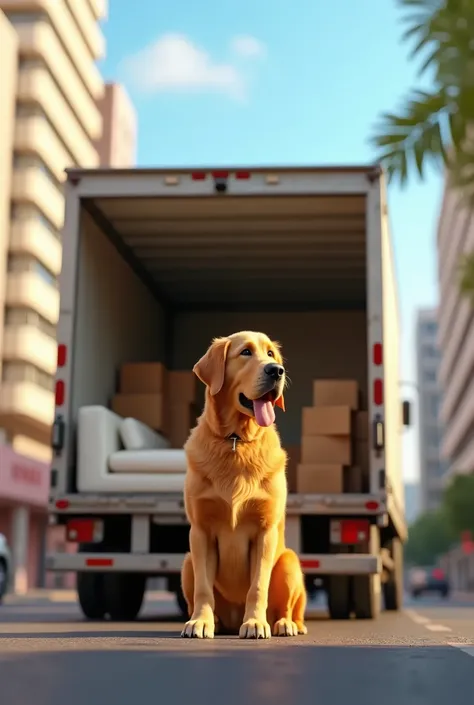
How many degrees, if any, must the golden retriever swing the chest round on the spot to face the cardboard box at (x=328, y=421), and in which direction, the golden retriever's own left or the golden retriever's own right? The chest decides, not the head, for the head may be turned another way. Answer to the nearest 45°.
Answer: approximately 180°

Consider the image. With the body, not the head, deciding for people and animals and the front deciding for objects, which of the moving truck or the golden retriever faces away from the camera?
the moving truck

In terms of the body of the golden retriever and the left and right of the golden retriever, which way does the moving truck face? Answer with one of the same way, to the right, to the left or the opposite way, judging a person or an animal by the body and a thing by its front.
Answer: the opposite way

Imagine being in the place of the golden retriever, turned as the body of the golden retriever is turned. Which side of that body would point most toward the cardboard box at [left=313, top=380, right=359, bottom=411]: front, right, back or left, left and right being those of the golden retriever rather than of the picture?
back

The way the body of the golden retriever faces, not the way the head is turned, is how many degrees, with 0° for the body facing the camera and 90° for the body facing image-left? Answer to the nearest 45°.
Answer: approximately 0°

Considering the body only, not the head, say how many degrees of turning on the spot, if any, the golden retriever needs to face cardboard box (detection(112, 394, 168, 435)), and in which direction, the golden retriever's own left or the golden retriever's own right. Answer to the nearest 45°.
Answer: approximately 180°

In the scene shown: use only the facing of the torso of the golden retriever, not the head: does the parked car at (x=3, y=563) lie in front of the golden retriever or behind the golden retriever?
behind

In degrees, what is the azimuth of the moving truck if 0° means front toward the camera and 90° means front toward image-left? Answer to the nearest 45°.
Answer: approximately 180°

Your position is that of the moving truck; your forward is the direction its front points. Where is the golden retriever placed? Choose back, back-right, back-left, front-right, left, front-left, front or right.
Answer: back

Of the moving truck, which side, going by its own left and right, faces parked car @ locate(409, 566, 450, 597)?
front

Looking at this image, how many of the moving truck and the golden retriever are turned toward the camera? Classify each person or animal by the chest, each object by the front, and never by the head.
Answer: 1

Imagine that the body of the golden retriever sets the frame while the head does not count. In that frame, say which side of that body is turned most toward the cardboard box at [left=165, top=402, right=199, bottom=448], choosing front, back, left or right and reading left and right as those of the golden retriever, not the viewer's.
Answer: back

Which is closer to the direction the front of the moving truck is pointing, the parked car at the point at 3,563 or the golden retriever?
the parked car

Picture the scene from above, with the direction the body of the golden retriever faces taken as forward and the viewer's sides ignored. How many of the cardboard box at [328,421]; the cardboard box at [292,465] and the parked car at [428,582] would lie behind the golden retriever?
3

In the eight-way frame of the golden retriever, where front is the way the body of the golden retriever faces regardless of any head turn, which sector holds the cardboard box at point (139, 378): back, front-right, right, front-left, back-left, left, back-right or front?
back
